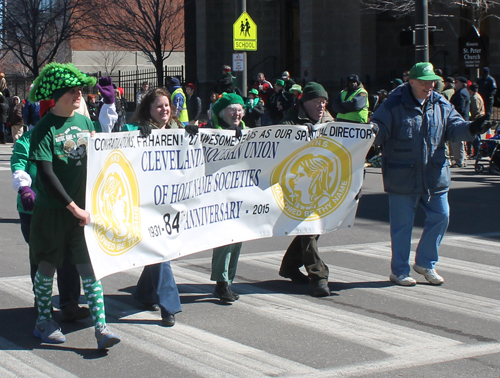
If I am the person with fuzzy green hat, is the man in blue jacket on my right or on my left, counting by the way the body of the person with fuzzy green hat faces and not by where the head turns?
on my left

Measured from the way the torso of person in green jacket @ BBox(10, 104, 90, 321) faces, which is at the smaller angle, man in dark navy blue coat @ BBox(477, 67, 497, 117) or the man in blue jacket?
the man in blue jacket

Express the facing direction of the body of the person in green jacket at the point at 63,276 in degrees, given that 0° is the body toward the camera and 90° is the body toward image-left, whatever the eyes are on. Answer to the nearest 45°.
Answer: approximately 315°

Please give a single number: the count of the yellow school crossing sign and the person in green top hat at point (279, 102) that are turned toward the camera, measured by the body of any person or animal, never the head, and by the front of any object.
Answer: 2

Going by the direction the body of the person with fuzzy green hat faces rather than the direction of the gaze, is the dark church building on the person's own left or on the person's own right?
on the person's own left

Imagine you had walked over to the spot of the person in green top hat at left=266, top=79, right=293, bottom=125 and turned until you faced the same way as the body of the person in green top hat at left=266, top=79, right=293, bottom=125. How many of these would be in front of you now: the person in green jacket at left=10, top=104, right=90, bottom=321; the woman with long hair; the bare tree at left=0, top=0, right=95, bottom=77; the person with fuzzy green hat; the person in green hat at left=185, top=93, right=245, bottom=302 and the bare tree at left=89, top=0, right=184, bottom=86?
4

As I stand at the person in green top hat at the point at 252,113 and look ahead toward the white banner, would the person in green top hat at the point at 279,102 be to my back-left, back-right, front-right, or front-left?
back-left

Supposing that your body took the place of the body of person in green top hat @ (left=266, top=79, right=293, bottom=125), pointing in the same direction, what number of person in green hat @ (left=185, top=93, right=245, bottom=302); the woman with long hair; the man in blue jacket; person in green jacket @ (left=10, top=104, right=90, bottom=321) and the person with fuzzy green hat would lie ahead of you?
5

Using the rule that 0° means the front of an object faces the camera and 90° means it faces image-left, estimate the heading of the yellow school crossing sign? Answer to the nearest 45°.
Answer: approximately 0°
